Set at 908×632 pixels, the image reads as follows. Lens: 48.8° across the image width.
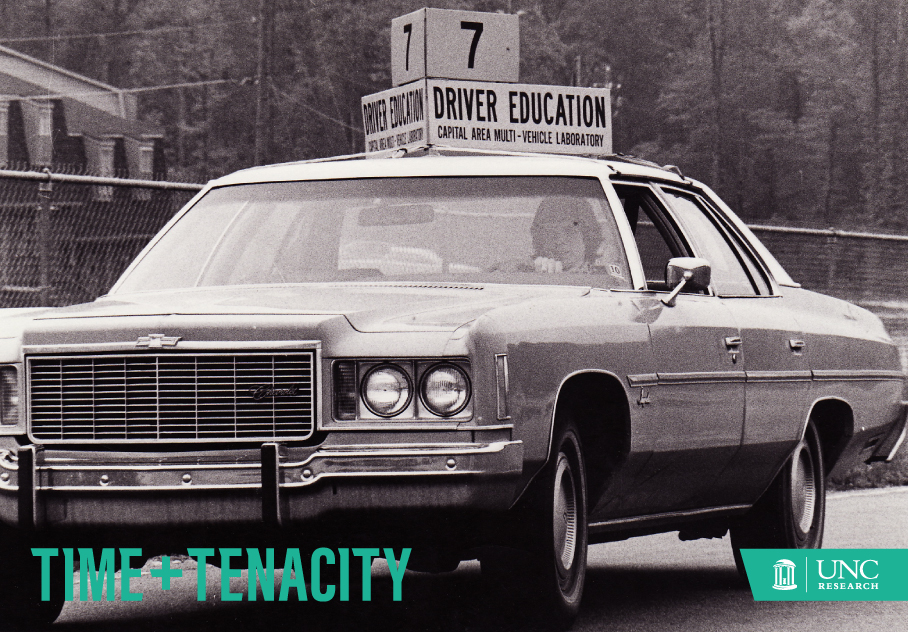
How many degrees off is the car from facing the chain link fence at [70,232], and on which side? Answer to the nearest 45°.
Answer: approximately 90° to its right

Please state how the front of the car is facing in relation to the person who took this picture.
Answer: facing the viewer and to the left of the viewer
